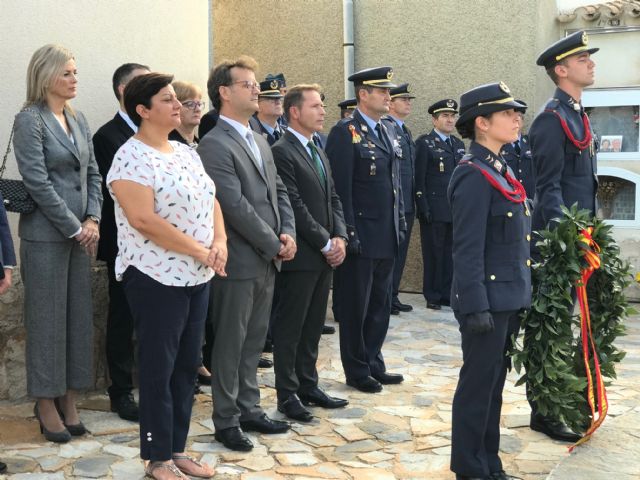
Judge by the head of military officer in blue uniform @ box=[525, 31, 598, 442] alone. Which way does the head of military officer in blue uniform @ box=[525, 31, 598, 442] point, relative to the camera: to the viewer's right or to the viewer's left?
to the viewer's right

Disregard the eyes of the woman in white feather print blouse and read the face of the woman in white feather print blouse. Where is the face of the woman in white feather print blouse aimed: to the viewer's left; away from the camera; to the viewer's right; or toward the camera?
to the viewer's right

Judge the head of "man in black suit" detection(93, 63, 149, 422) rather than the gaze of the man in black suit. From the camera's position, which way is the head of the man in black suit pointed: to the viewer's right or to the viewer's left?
to the viewer's right

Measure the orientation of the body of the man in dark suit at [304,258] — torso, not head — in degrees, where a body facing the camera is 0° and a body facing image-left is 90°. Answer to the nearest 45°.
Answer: approximately 315°

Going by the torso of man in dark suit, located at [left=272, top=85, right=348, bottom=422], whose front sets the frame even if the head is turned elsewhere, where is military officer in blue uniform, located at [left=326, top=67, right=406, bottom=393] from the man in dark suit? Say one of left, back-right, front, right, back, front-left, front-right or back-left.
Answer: left

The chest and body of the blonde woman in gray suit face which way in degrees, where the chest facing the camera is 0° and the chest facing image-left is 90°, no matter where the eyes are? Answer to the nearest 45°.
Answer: approximately 315°
